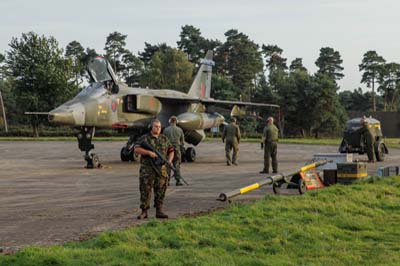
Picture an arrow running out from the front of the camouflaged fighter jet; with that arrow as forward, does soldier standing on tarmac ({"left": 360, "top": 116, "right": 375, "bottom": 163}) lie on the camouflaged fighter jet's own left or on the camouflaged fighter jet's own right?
on the camouflaged fighter jet's own left

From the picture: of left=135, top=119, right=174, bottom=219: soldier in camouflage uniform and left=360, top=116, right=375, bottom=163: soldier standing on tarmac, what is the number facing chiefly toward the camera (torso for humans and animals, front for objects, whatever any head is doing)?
1

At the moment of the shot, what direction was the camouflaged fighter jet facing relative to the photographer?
facing the viewer and to the left of the viewer

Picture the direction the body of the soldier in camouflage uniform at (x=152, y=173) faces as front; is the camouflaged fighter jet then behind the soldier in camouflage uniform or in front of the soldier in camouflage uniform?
behind

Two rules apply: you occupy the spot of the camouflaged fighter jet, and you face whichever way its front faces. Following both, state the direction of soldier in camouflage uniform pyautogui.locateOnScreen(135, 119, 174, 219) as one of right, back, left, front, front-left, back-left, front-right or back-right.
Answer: front-left

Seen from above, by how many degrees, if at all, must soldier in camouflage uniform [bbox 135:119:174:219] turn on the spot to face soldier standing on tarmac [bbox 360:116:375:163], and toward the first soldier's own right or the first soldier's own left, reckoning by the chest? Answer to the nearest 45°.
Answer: approximately 135° to the first soldier's own left

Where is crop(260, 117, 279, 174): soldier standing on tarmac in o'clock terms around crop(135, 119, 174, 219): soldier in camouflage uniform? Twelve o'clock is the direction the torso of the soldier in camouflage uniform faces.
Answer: The soldier standing on tarmac is roughly at 7 o'clock from the soldier in camouflage uniform.

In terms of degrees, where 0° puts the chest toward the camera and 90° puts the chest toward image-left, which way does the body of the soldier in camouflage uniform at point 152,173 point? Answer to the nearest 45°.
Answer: approximately 0°
